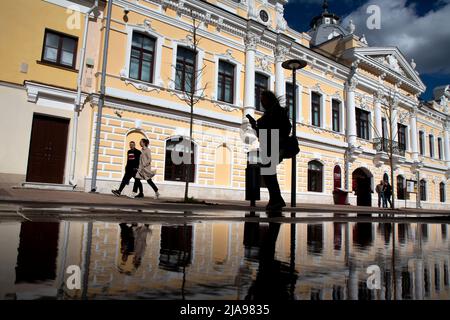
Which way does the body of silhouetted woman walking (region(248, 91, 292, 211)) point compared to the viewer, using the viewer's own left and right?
facing to the left of the viewer

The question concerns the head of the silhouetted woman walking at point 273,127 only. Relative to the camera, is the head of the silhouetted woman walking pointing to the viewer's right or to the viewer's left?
to the viewer's left

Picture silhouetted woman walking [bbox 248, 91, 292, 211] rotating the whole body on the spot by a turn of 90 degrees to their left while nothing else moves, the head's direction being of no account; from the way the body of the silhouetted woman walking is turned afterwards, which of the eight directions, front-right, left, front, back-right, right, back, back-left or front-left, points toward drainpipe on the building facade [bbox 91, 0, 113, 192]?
back-right

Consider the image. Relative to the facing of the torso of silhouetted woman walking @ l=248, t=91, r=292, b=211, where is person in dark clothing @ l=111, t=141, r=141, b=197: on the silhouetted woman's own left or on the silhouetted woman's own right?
on the silhouetted woman's own right
